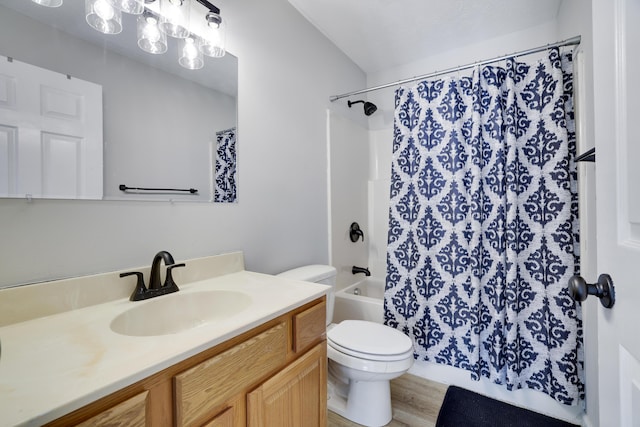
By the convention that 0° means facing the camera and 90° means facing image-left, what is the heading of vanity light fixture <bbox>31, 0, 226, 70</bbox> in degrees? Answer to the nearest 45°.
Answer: approximately 315°

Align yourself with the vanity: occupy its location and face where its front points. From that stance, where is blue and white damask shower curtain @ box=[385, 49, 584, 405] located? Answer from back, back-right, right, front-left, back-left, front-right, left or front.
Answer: front-left

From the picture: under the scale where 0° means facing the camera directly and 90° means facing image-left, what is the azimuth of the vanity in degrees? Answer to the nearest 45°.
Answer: approximately 315°

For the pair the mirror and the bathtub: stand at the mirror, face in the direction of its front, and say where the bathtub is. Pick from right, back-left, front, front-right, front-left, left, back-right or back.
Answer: front-left

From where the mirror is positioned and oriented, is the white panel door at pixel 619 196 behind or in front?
in front
